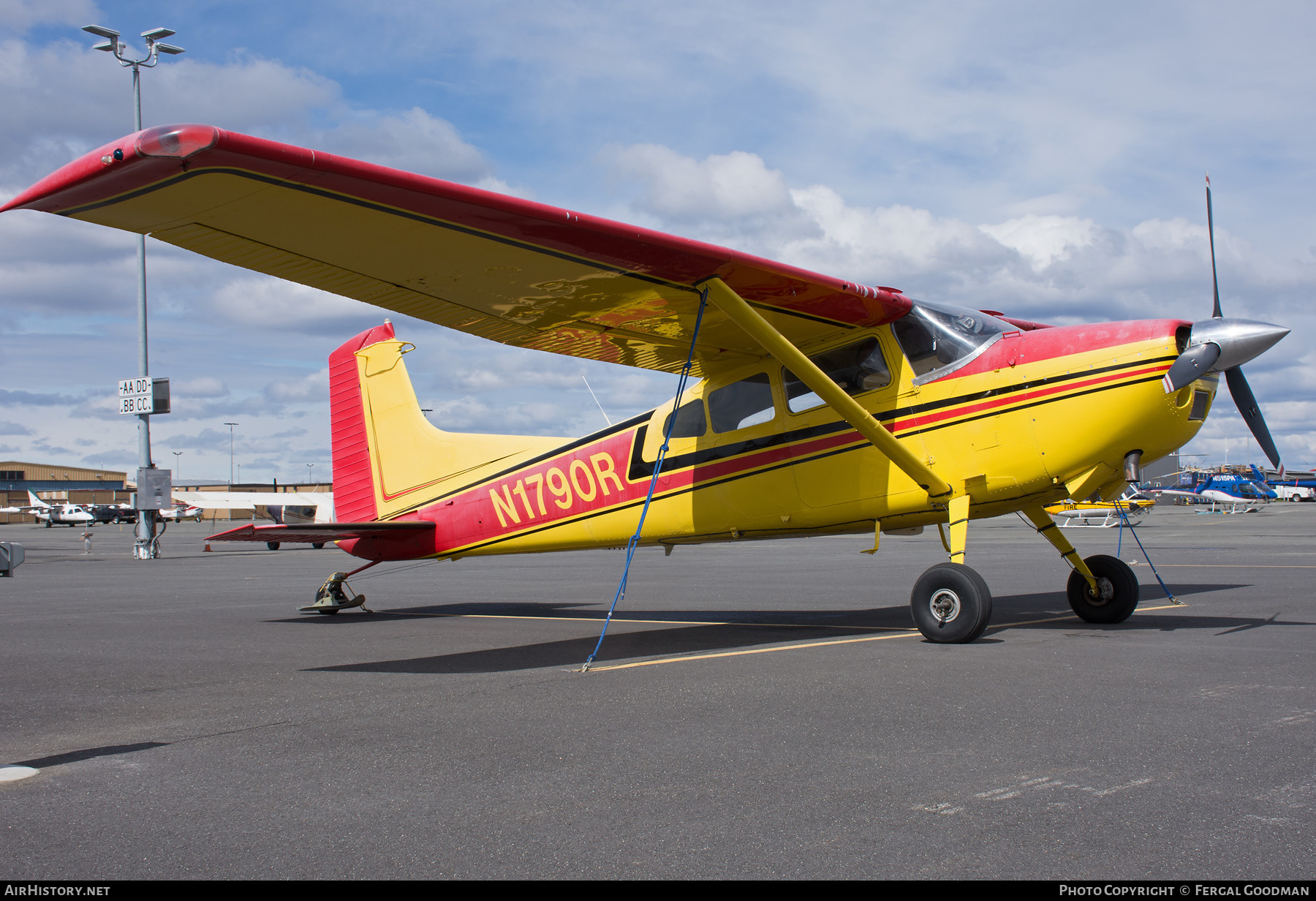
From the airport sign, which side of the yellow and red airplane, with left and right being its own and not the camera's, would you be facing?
back

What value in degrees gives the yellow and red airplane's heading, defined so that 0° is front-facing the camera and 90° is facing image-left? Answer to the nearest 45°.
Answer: approximately 315°
